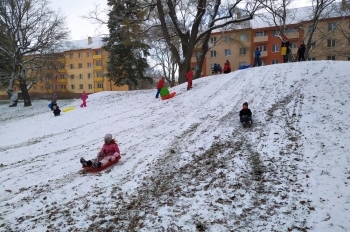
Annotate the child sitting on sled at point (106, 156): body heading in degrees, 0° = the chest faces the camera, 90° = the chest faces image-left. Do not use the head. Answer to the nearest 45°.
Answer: approximately 45°
